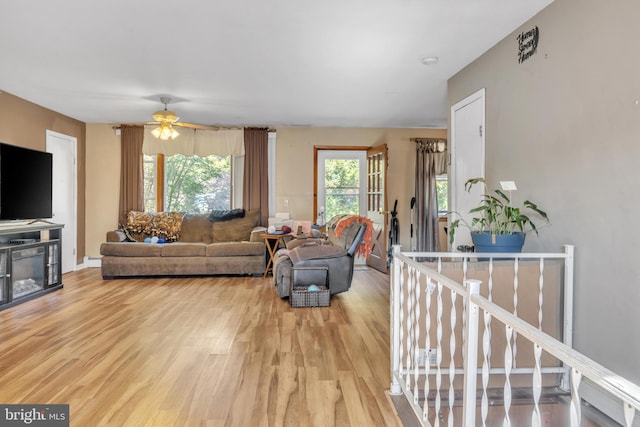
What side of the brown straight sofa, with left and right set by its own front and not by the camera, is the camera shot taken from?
front

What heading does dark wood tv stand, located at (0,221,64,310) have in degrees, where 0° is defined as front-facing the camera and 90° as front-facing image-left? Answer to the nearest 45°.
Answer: approximately 315°

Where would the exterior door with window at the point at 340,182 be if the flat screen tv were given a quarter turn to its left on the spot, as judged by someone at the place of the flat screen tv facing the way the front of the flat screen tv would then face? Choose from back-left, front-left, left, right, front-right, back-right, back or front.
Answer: front-right

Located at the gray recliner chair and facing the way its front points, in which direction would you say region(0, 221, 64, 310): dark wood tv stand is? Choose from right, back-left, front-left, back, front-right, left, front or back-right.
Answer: front

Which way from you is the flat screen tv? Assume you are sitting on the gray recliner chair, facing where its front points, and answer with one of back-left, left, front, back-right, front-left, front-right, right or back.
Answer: front

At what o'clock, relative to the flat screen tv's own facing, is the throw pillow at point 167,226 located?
The throw pillow is roughly at 10 o'clock from the flat screen tv.

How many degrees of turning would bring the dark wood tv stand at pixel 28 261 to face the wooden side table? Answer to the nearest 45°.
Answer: approximately 45° to its left

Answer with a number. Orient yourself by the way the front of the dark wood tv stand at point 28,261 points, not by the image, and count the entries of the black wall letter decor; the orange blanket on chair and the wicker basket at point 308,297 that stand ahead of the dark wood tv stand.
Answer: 3

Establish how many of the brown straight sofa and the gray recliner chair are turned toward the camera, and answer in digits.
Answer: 1

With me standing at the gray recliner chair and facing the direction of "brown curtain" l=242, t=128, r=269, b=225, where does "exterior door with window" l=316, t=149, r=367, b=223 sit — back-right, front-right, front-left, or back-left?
front-right

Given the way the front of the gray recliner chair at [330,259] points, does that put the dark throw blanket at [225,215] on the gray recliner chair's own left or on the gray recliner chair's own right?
on the gray recliner chair's own right

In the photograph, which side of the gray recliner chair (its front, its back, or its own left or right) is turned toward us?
left

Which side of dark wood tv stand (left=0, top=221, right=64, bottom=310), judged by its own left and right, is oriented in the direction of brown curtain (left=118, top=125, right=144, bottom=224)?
left

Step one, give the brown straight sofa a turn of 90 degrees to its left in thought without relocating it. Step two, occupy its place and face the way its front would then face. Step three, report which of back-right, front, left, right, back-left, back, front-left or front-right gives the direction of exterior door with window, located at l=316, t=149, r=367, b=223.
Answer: front

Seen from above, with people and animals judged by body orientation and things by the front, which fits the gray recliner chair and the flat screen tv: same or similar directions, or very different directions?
very different directions

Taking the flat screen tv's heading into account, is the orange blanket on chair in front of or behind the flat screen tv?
in front

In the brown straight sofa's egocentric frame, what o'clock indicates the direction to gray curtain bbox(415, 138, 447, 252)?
The gray curtain is roughly at 9 o'clock from the brown straight sofa.

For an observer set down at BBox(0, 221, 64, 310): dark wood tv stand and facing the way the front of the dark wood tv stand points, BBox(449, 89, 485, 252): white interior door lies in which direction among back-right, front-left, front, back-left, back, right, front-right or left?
front

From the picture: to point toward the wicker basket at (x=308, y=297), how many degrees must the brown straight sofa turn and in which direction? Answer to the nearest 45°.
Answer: approximately 45° to its left

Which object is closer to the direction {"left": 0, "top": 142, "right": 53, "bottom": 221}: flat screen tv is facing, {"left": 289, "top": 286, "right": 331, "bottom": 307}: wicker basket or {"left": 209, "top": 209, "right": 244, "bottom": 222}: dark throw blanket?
the wicker basket
